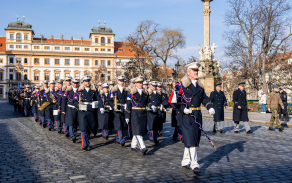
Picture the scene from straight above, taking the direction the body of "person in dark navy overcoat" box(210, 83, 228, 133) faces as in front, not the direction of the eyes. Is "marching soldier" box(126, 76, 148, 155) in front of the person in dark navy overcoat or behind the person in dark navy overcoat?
in front

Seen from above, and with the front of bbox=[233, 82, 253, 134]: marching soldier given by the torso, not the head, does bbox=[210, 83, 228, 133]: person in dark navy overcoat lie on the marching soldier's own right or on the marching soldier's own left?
on the marching soldier's own right

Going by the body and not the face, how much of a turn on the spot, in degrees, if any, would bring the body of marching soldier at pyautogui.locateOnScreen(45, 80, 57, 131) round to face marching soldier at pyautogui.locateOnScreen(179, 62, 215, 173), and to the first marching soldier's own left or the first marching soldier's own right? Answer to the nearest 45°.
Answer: approximately 45° to the first marching soldier's own right

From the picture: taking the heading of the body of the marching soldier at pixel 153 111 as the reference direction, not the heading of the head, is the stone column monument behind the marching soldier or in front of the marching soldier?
behind

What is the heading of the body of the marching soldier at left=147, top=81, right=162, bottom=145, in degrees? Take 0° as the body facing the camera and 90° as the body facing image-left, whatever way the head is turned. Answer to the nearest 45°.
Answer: approximately 0°

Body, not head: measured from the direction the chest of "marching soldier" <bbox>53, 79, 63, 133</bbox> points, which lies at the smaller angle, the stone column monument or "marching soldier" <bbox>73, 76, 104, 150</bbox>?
the marching soldier

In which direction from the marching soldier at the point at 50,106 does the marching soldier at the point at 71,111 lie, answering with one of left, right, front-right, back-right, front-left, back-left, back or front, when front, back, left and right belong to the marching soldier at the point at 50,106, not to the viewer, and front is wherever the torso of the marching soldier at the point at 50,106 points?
front-right

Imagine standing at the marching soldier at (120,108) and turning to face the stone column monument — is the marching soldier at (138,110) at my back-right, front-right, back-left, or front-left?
back-right

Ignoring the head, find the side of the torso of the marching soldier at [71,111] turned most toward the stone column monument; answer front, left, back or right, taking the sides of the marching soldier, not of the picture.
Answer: left

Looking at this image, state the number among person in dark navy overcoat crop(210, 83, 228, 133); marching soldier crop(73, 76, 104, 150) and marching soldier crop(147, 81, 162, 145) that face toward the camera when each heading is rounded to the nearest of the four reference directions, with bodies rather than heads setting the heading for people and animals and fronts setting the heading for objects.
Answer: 3

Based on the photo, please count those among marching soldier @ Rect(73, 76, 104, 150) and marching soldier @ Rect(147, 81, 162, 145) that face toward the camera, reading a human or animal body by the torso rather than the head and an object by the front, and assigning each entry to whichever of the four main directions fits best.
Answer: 2

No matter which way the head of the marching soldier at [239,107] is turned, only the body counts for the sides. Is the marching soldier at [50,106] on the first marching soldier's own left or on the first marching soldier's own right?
on the first marching soldier's own right

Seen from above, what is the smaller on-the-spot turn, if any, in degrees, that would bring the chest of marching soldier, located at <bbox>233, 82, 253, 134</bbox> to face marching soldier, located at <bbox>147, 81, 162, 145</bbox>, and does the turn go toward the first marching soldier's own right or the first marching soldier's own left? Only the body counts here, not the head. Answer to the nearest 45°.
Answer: approximately 90° to the first marching soldier's own right
